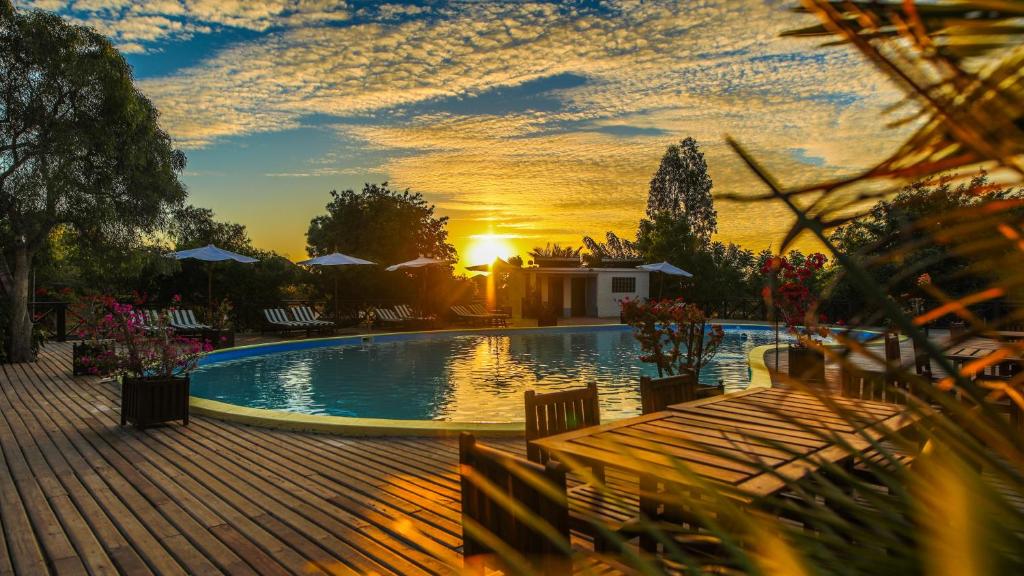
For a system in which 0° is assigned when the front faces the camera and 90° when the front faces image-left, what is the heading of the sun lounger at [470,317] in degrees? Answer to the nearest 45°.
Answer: approximately 315°

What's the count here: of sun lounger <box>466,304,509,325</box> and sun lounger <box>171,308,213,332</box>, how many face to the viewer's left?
0

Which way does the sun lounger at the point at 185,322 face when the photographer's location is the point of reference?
facing the viewer and to the right of the viewer

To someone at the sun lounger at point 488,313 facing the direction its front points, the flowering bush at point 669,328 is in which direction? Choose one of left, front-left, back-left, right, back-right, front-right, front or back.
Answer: front-right

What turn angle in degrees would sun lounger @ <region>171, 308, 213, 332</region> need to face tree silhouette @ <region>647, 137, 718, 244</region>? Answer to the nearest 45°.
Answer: approximately 90° to its left

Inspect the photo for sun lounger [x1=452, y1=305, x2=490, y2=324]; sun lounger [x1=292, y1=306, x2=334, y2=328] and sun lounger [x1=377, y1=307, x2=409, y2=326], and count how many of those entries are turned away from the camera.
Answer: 0

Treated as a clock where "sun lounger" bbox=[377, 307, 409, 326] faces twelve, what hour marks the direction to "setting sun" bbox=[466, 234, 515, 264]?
The setting sun is roughly at 8 o'clock from the sun lounger.

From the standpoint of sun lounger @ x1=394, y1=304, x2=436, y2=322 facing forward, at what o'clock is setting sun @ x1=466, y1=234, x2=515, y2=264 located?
The setting sun is roughly at 8 o'clock from the sun lounger.

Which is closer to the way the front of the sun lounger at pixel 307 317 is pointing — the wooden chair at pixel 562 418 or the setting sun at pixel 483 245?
the wooden chair

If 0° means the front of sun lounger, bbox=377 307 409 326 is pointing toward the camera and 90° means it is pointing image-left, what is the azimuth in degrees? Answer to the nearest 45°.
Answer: approximately 315°

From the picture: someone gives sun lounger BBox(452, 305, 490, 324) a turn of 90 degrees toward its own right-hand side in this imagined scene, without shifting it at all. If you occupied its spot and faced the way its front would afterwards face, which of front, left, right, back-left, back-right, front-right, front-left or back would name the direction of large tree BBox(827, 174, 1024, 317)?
front-left

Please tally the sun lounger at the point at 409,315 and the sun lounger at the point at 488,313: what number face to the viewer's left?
0
